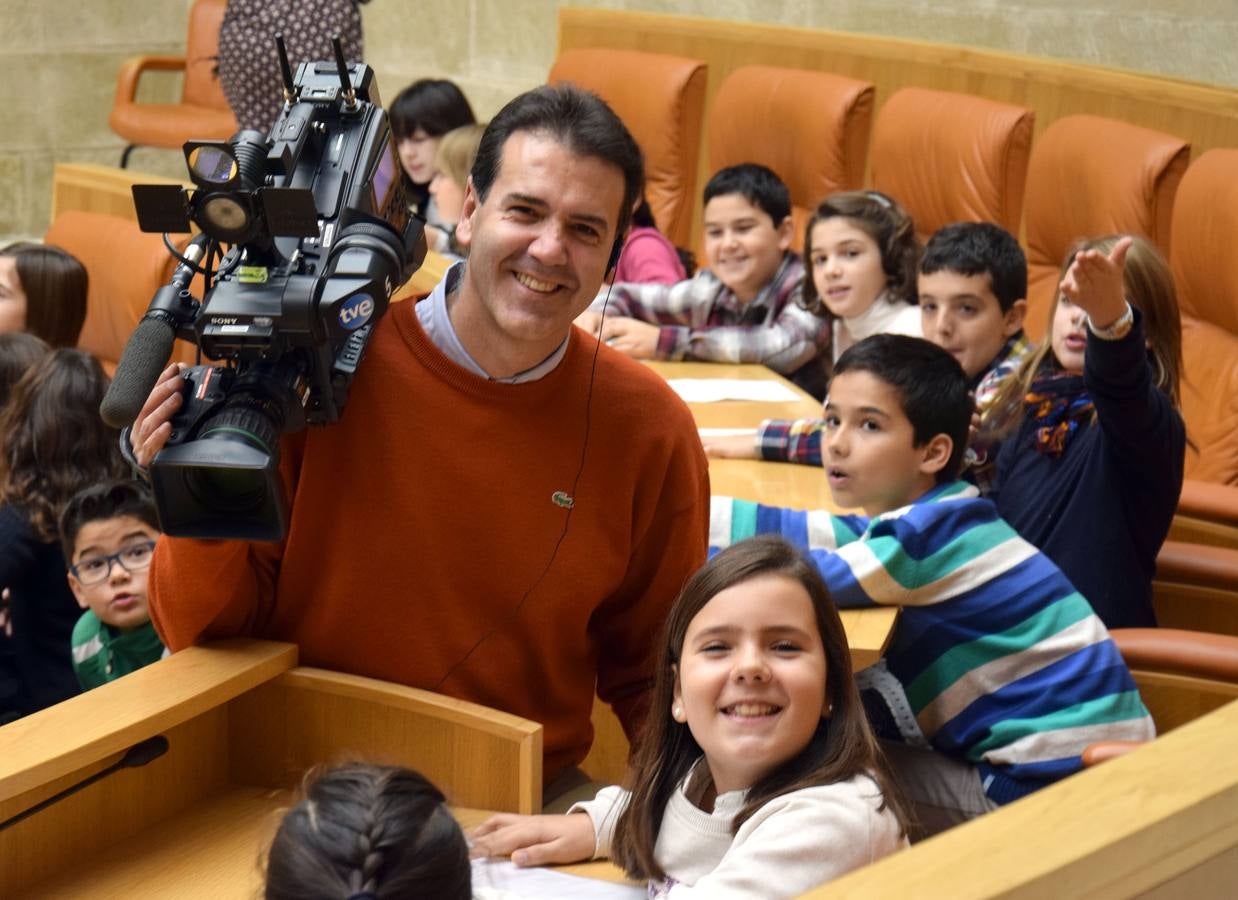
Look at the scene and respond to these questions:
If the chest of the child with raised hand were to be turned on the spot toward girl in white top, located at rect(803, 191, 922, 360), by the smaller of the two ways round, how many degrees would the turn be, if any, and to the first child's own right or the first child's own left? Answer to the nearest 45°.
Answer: approximately 90° to the first child's own right

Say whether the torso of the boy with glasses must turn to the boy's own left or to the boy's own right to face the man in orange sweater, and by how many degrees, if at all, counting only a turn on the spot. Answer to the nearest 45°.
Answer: approximately 45° to the boy's own left

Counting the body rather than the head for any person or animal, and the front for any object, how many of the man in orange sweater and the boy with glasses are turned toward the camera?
2

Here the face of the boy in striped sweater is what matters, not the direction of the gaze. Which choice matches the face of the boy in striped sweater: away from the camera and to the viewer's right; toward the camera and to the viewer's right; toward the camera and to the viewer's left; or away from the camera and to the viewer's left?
toward the camera and to the viewer's left

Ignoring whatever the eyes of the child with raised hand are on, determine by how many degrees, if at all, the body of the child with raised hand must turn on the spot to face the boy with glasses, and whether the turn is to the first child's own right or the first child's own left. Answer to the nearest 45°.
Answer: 0° — they already face them

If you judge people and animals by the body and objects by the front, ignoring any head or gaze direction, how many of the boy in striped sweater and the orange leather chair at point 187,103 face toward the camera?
0

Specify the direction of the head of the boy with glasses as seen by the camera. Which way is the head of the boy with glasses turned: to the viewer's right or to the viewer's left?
to the viewer's right

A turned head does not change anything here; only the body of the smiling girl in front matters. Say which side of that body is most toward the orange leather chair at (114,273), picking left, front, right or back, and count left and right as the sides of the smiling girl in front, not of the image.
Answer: right

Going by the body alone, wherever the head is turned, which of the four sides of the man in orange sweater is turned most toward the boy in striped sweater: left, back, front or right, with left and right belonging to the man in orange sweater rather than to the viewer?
left
